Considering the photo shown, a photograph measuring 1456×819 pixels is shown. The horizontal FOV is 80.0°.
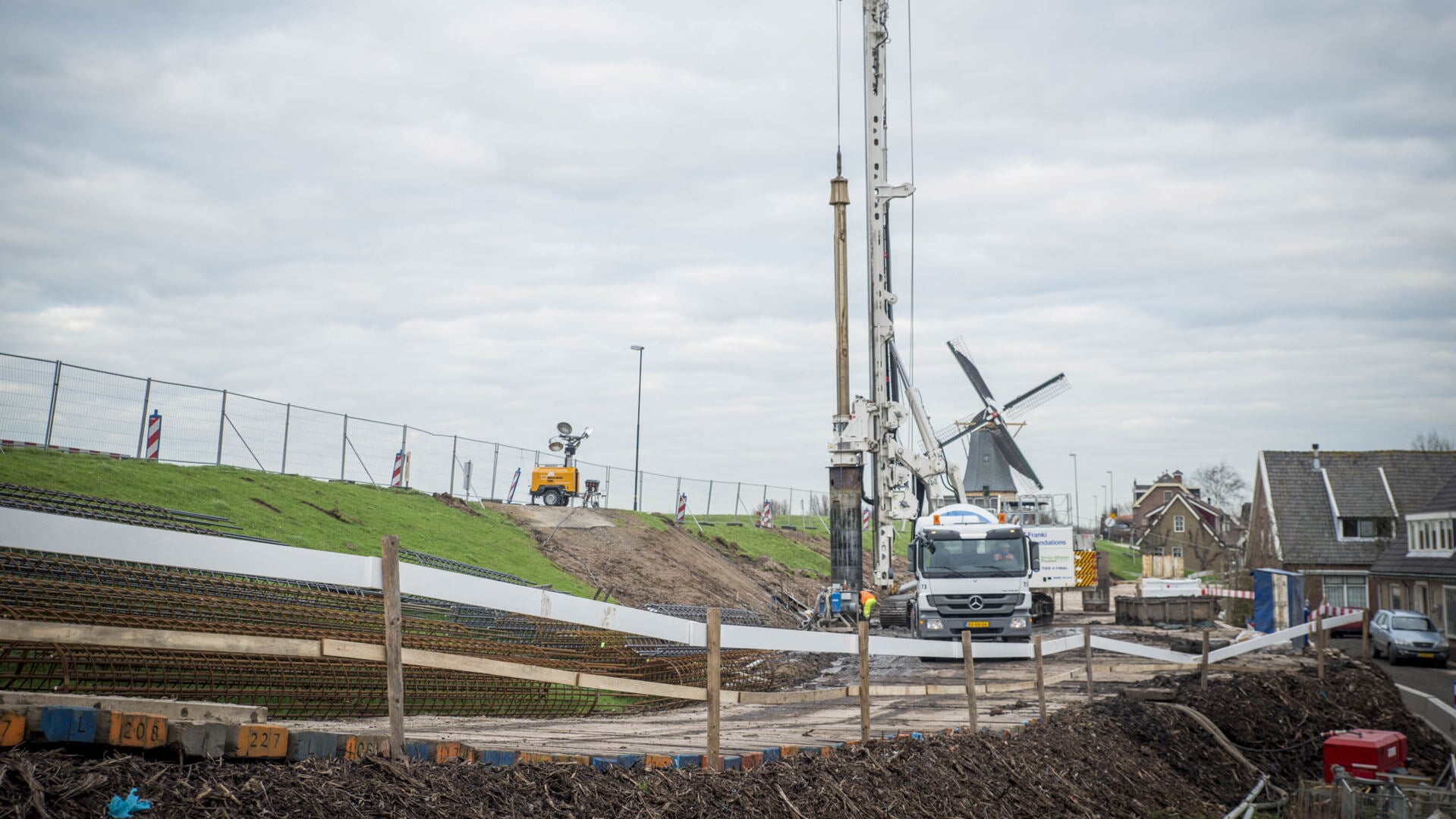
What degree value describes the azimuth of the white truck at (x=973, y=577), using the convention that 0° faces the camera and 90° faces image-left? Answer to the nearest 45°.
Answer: approximately 0°

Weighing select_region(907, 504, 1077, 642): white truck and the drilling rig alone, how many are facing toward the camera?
1

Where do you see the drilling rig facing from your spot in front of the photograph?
facing to the left of the viewer

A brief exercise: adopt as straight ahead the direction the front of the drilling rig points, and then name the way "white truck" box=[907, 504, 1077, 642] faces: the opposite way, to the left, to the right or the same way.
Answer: to the left

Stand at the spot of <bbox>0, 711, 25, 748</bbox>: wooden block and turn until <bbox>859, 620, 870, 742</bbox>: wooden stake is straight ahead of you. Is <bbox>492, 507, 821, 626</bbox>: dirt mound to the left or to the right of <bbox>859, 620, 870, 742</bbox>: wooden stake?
left

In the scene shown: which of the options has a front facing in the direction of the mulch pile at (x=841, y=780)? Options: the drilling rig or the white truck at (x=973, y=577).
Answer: the white truck

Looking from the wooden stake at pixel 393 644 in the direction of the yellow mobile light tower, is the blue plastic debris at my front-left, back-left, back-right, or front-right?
back-left

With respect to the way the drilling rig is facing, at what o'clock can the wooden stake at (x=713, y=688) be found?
The wooden stake is roughly at 9 o'clock from the drilling rig.
